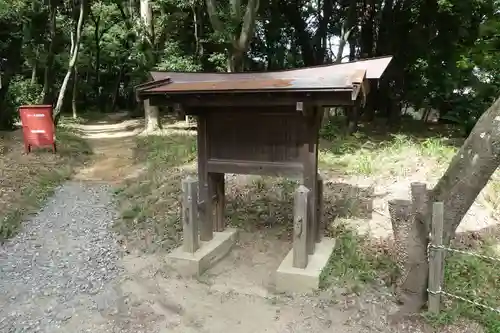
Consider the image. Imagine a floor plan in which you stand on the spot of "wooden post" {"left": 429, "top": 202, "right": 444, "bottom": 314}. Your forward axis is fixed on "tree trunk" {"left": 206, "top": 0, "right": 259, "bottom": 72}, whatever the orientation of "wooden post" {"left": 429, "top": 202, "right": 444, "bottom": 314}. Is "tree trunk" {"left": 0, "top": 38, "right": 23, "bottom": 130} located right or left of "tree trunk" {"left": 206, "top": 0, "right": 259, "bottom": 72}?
left

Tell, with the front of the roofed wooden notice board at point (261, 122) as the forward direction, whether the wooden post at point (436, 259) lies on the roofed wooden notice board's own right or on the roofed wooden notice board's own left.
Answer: on the roofed wooden notice board's own left

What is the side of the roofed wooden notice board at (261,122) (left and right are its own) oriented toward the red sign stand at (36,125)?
right

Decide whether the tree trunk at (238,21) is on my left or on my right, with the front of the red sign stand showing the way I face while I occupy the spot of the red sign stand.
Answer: on my left

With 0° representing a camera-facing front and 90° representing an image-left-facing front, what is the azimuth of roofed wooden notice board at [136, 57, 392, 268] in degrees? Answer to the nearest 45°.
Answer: approximately 45°

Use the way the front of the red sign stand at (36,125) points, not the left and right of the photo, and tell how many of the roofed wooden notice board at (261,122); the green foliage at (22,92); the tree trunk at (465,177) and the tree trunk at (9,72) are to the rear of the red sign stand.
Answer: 2

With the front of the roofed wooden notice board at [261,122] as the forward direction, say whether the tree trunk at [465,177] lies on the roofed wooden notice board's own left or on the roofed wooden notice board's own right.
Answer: on the roofed wooden notice board's own left

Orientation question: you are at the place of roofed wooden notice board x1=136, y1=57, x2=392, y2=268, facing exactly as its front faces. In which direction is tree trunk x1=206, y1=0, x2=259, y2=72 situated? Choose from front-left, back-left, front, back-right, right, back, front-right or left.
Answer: back-right

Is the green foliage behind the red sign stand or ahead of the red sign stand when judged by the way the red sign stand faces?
behind

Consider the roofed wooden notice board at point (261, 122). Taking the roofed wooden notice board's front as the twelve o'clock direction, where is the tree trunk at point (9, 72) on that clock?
The tree trunk is roughly at 3 o'clock from the roofed wooden notice board.
